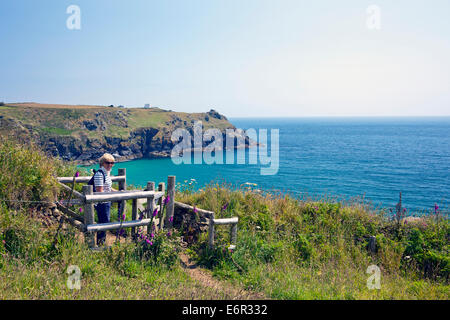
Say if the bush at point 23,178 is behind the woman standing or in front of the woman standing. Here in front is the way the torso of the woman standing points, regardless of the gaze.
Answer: behind

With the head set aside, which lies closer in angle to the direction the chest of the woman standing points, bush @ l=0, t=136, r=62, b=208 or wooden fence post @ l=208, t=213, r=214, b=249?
the wooden fence post

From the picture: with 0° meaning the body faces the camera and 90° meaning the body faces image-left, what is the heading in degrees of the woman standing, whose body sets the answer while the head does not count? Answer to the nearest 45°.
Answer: approximately 315°

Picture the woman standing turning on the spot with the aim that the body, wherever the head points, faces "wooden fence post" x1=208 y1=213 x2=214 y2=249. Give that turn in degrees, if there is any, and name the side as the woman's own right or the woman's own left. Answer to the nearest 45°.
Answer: approximately 45° to the woman's own left

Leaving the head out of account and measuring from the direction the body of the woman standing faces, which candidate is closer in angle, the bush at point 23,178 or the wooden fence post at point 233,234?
the wooden fence post

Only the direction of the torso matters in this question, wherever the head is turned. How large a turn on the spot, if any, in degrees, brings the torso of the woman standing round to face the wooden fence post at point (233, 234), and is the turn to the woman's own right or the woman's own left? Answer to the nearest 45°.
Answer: approximately 45° to the woman's own left
